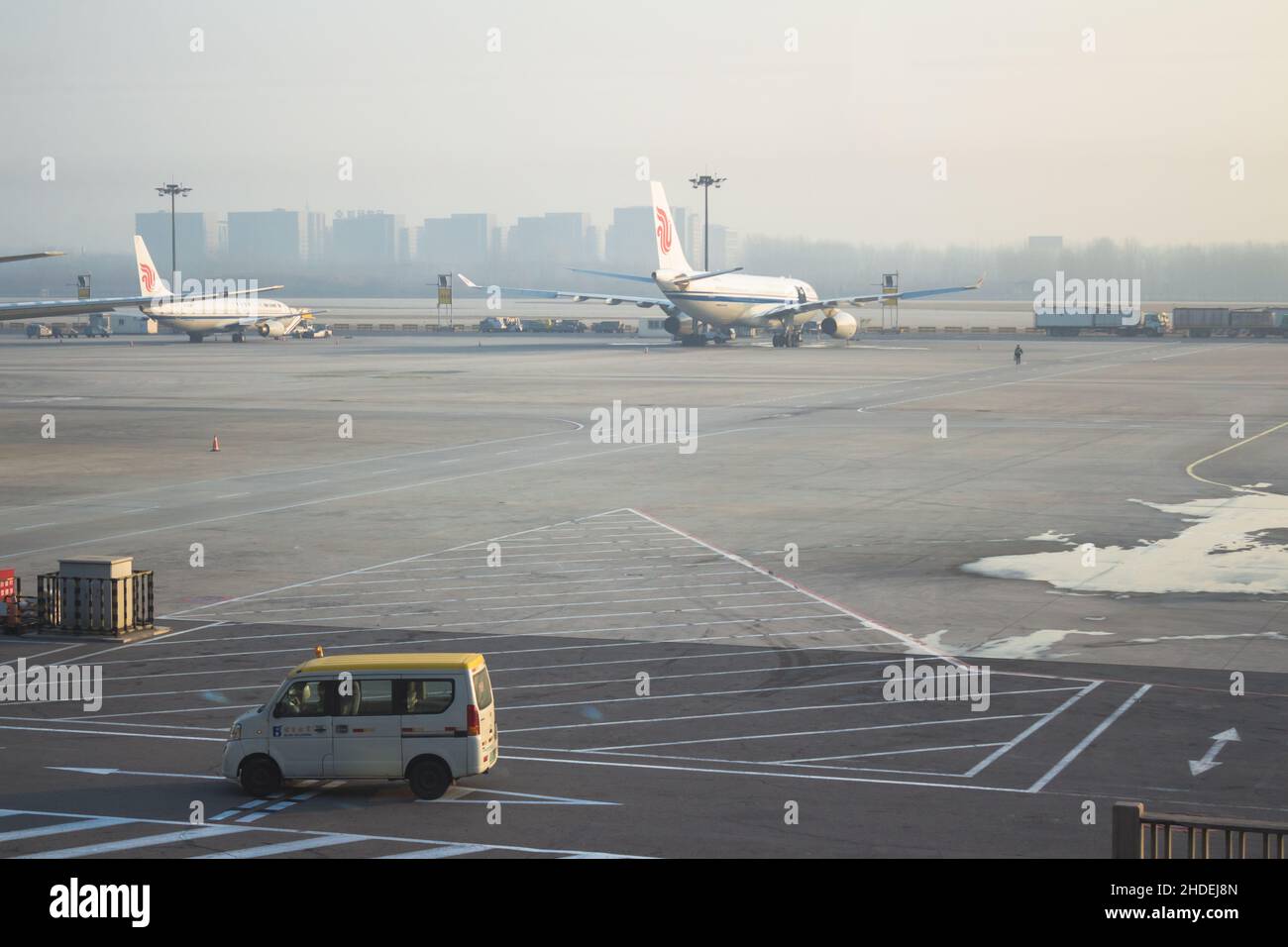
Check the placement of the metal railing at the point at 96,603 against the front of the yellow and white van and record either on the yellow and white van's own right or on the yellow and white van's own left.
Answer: on the yellow and white van's own right

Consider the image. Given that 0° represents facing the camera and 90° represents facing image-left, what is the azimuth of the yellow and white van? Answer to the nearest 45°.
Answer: approximately 90°
